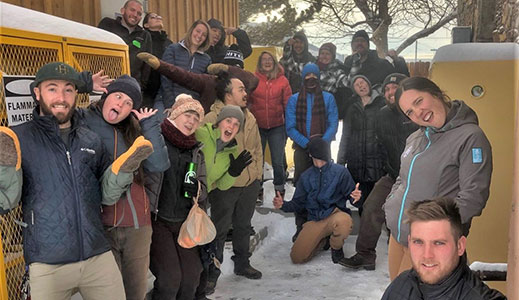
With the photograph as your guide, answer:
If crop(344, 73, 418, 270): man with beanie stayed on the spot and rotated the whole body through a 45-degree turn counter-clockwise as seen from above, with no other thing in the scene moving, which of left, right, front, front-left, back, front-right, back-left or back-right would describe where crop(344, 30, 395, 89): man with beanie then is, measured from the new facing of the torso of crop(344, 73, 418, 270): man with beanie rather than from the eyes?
back

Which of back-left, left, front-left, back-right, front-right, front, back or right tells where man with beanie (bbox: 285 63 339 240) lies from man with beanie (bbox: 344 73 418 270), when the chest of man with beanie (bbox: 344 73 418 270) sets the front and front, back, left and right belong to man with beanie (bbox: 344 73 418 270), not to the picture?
right

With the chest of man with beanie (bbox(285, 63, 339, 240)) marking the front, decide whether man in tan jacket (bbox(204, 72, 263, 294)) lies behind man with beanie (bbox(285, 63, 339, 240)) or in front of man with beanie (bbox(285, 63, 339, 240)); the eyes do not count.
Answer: in front

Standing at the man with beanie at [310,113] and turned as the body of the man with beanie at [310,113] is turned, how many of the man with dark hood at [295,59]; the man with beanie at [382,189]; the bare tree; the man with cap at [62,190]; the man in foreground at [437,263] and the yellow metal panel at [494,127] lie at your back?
2

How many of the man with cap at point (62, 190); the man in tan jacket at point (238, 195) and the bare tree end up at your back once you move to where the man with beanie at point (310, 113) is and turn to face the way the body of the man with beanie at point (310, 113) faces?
1

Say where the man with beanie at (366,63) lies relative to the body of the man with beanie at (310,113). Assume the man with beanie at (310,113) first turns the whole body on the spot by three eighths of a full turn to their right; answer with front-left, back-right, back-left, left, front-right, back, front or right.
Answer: right

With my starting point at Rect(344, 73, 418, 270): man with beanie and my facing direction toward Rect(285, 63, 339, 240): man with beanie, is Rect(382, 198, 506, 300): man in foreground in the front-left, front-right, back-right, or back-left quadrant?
back-left

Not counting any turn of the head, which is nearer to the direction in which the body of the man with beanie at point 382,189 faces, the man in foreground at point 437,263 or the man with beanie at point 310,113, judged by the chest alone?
the man in foreground

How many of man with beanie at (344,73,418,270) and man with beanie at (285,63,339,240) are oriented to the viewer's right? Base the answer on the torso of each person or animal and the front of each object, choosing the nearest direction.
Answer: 0

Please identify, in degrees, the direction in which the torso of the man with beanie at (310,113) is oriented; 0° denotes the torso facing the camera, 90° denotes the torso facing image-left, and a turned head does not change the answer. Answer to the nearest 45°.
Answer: approximately 0°

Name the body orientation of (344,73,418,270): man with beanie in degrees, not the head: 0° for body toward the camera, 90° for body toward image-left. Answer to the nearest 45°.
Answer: approximately 45°

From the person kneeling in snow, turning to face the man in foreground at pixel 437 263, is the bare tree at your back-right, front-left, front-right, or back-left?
back-left

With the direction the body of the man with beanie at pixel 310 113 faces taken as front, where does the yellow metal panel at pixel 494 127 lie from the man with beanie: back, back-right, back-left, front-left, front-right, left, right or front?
front-left
